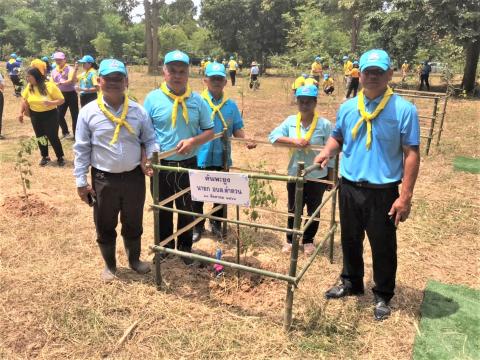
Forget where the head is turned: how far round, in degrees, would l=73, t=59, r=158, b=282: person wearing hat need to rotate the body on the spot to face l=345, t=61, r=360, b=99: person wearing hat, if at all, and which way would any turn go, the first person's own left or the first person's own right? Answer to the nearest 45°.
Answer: approximately 135° to the first person's own left

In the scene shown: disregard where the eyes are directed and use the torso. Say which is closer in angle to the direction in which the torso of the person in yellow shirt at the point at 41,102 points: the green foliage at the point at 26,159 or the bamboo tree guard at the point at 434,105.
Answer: the green foliage

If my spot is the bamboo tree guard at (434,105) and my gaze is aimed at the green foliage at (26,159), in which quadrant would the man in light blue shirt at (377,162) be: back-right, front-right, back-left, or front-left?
front-left

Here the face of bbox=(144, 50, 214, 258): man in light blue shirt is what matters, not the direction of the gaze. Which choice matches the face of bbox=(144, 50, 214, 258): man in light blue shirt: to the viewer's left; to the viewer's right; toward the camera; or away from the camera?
toward the camera

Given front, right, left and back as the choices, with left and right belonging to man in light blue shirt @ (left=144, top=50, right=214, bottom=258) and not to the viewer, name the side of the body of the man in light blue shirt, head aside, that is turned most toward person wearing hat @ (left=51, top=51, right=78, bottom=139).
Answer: back

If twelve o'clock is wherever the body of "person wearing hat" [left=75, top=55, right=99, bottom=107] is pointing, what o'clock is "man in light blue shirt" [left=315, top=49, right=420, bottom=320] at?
The man in light blue shirt is roughly at 10 o'clock from the person wearing hat.

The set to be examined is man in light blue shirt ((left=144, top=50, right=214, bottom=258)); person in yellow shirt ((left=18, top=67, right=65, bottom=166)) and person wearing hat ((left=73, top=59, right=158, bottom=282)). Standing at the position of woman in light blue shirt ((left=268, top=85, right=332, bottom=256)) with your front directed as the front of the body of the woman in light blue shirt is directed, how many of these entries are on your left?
0

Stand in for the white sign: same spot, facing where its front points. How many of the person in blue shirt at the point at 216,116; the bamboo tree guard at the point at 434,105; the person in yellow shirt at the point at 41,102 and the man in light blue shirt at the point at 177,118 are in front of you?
0

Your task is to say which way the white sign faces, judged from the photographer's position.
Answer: facing the viewer

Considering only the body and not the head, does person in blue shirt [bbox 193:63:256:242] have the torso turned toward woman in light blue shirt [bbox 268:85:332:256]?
no

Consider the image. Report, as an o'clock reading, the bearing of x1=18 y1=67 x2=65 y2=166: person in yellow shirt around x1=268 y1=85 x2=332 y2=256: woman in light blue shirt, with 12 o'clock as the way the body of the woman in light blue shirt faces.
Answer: The person in yellow shirt is roughly at 4 o'clock from the woman in light blue shirt.

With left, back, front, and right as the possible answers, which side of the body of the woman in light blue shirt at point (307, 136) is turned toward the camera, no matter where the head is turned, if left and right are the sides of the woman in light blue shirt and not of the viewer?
front

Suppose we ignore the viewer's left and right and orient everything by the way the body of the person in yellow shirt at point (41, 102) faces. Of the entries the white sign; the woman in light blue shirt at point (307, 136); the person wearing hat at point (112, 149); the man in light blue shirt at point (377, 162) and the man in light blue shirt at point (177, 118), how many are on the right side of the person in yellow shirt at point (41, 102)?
0

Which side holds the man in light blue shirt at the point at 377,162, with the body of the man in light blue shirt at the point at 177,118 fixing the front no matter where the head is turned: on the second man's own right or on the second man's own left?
on the second man's own left

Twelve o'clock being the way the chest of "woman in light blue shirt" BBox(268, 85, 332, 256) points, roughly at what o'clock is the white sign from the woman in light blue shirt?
The white sign is roughly at 1 o'clock from the woman in light blue shirt.

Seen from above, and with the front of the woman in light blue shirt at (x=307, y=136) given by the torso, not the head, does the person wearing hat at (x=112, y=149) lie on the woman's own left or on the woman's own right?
on the woman's own right

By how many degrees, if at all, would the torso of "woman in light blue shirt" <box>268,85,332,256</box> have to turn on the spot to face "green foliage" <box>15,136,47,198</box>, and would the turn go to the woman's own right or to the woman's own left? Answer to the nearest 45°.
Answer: approximately 90° to the woman's own right

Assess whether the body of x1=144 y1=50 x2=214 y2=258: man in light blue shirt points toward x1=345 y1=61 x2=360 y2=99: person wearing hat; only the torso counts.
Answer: no
